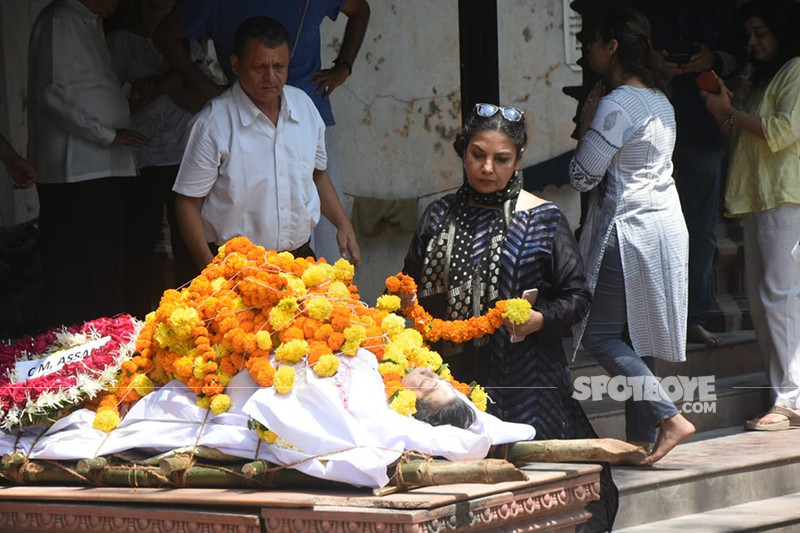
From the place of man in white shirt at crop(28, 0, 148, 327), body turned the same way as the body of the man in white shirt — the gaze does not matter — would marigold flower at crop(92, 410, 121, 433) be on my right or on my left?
on my right

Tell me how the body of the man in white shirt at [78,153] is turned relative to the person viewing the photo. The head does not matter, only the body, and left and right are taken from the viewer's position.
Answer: facing to the right of the viewer

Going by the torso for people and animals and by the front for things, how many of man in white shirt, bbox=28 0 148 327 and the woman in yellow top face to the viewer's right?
1

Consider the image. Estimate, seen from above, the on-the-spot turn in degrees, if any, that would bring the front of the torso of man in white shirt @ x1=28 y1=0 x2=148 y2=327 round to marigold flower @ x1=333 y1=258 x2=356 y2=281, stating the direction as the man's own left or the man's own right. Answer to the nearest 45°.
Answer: approximately 45° to the man's own right

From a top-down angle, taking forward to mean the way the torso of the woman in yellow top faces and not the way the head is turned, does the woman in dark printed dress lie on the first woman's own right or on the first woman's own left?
on the first woman's own left

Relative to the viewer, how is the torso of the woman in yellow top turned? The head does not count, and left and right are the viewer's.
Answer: facing to the left of the viewer

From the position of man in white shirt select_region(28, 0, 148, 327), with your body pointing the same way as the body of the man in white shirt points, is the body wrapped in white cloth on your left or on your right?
on your right

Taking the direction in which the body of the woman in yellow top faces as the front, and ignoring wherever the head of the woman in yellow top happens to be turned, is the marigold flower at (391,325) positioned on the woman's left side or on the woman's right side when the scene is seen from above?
on the woman's left side

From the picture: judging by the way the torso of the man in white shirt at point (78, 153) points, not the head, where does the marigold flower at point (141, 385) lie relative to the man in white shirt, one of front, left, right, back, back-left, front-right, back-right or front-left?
right
